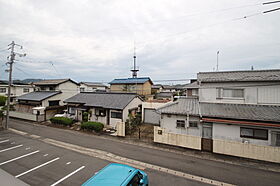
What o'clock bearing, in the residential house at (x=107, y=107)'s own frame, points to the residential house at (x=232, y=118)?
the residential house at (x=232, y=118) is roughly at 9 o'clock from the residential house at (x=107, y=107).

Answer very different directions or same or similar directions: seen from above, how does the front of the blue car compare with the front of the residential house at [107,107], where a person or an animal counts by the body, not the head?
very different directions

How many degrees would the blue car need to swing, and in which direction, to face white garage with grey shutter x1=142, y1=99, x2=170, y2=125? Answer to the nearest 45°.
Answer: approximately 45° to its left

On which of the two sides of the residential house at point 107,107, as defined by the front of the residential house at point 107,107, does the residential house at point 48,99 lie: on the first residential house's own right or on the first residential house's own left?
on the first residential house's own right

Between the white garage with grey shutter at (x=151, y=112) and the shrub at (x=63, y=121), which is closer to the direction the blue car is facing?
the white garage with grey shutter

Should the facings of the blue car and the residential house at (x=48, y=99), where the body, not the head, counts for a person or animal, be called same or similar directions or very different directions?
very different directions

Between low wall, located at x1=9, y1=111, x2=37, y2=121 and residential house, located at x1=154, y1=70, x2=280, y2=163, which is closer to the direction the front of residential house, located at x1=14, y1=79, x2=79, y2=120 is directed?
the low wall

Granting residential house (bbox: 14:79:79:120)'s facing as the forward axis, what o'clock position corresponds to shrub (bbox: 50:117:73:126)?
The shrub is roughly at 10 o'clock from the residential house.

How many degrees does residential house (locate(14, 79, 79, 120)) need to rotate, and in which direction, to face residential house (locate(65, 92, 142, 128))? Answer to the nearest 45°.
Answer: approximately 90° to its left

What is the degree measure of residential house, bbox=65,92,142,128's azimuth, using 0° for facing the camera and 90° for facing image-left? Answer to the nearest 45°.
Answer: approximately 45°

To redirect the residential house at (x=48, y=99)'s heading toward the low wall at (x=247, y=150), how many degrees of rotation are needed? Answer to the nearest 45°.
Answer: approximately 90° to its left
